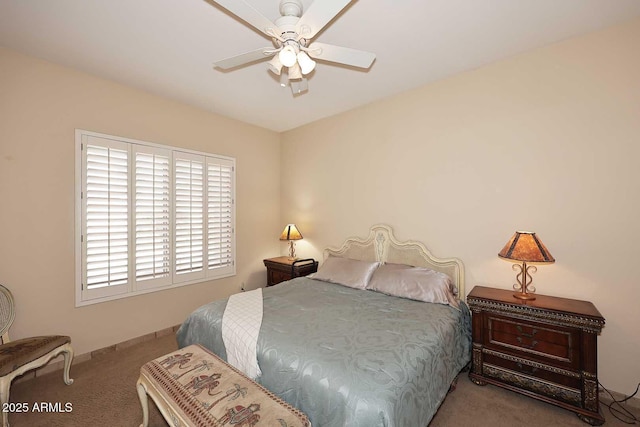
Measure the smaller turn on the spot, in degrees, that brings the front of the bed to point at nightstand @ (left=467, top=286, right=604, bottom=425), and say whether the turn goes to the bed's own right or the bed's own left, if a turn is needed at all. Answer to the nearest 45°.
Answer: approximately 135° to the bed's own left

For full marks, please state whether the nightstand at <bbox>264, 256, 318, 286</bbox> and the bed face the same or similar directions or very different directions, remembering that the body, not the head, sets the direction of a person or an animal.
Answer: same or similar directions

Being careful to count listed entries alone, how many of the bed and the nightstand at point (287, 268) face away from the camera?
0

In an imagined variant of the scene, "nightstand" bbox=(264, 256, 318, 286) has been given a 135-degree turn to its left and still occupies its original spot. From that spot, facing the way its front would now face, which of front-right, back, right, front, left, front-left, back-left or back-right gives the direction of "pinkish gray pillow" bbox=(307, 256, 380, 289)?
front-right

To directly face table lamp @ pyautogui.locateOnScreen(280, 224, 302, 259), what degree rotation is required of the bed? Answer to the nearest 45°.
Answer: approximately 135° to its right

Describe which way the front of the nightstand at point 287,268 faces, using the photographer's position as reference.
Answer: facing the viewer and to the left of the viewer

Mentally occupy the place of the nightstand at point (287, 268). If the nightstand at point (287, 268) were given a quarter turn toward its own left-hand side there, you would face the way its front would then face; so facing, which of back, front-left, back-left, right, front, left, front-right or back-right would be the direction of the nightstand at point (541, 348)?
front

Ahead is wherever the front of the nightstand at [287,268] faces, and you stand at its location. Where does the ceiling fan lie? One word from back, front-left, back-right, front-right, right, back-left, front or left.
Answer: front-left

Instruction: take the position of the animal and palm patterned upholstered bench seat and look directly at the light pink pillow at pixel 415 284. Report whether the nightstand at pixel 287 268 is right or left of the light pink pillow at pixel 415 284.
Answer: left
